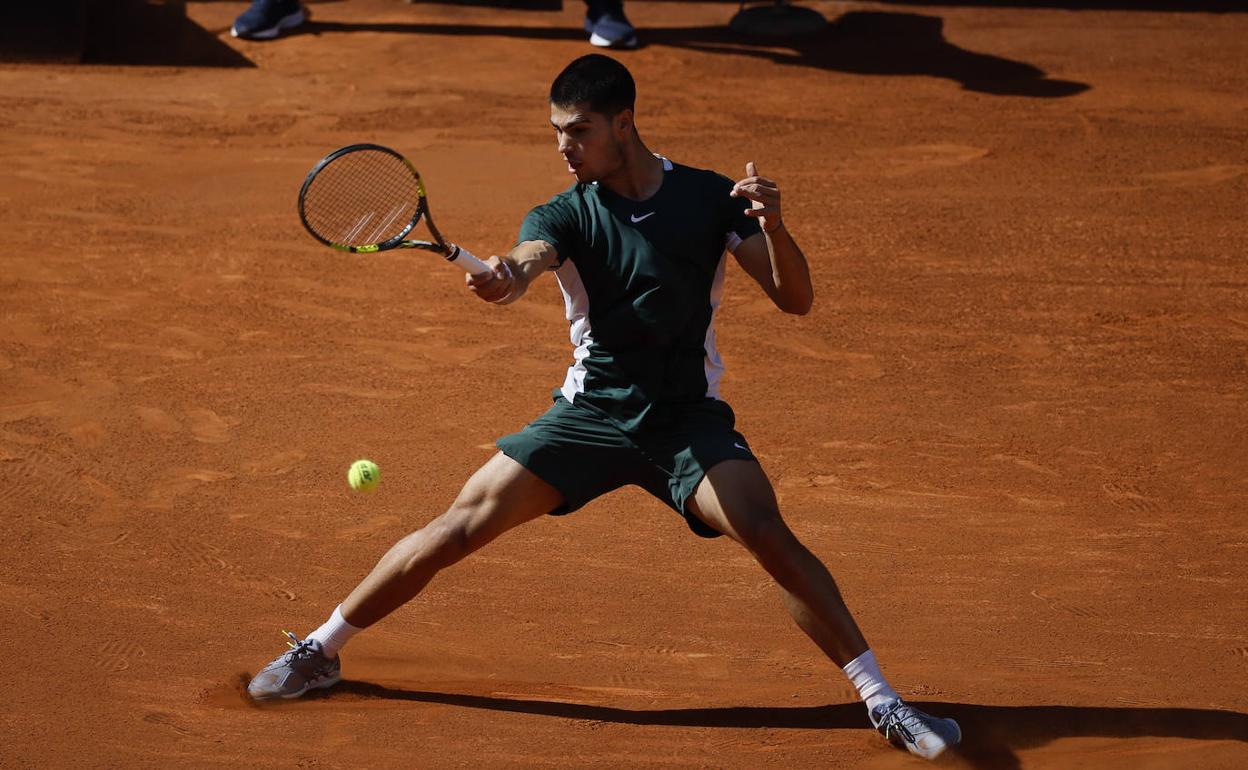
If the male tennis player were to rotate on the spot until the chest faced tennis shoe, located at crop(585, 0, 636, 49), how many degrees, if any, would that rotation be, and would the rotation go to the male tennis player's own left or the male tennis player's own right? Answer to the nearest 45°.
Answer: approximately 180°

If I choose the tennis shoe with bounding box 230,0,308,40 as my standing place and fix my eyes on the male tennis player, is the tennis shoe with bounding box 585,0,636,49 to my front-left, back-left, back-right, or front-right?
front-left

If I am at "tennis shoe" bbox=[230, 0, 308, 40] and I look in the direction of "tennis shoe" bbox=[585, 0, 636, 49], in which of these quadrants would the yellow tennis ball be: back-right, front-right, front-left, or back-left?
front-right

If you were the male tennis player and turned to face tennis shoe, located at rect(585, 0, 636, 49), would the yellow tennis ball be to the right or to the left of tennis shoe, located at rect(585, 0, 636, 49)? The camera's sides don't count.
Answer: left

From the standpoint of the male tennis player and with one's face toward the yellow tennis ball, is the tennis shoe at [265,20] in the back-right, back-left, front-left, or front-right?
front-right

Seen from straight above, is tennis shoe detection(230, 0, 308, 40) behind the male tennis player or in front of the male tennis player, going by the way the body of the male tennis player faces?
behind

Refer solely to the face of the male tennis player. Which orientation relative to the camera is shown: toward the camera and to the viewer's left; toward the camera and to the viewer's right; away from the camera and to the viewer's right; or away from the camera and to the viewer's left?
toward the camera and to the viewer's left

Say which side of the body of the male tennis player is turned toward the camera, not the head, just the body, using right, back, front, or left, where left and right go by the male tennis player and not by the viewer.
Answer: front
